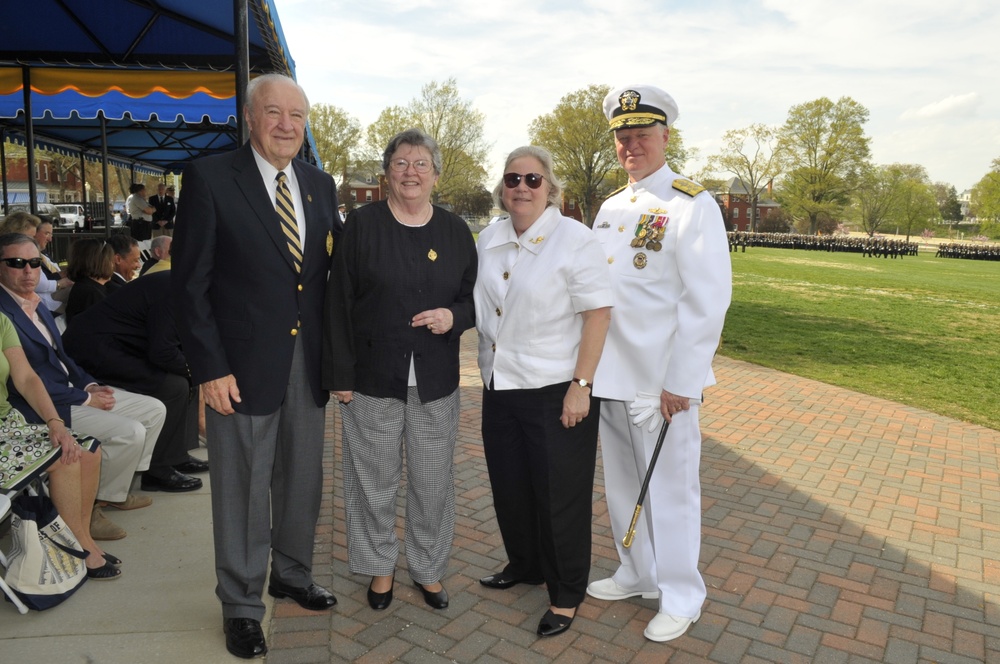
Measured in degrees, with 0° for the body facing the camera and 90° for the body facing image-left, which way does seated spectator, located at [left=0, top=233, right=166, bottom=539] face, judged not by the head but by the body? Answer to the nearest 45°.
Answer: approximately 315°

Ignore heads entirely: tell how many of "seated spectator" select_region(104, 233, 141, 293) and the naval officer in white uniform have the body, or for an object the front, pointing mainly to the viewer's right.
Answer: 1

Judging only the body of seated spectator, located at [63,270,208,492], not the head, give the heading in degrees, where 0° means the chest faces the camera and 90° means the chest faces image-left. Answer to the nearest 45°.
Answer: approximately 270°

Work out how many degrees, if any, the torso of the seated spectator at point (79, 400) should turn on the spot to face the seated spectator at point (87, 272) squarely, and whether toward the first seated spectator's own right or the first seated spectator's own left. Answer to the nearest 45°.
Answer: approximately 135° to the first seated spectator's own left

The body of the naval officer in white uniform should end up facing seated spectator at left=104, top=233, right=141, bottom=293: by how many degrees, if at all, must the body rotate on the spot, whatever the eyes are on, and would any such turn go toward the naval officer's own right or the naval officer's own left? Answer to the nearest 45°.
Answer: approximately 90° to the naval officer's own right

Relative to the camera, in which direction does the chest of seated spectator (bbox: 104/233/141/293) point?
to the viewer's right

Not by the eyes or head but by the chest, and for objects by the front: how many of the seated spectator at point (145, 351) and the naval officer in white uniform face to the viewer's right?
1

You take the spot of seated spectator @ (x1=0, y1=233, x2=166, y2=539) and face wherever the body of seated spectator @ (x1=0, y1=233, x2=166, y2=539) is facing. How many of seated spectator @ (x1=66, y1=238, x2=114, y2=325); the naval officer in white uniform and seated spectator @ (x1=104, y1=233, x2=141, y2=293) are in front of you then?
1
